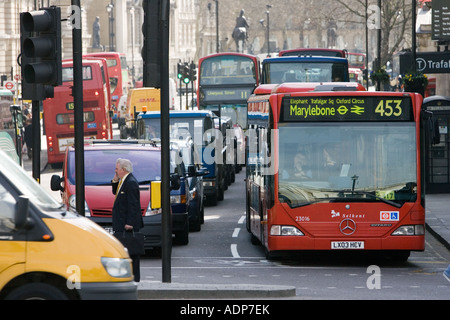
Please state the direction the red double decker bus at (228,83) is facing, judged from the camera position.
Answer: facing the viewer

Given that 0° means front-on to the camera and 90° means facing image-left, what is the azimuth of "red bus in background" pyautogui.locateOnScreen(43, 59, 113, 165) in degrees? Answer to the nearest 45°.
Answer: approximately 180°

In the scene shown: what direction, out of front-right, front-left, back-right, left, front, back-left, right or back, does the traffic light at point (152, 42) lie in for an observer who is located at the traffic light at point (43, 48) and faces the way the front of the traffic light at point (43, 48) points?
left

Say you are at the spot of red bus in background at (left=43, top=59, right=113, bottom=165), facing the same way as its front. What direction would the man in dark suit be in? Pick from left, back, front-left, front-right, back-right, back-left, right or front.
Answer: back

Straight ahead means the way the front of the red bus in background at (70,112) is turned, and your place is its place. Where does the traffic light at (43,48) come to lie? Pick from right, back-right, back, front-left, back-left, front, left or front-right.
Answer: back

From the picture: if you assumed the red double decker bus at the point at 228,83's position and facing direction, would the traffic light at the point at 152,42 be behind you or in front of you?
in front

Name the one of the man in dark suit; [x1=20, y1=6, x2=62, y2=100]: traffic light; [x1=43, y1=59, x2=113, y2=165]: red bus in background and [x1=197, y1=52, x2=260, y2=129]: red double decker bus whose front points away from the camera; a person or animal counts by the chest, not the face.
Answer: the red bus in background

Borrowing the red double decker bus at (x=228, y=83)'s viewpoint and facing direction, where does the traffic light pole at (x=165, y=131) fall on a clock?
The traffic light pole is roughly at 12 o'clock from the red double decker bus.

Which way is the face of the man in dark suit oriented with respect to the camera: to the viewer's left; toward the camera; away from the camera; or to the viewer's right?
to the viewer's left

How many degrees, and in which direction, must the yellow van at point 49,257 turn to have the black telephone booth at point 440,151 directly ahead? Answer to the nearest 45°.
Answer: approximately 45° to its left

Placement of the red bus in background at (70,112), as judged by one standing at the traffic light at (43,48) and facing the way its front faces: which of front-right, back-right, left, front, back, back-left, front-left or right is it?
back-right

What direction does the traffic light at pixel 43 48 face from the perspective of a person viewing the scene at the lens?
facing the viewer and to the left of the viewer

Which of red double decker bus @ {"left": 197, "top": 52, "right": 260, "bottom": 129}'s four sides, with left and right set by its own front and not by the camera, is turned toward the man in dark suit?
front
